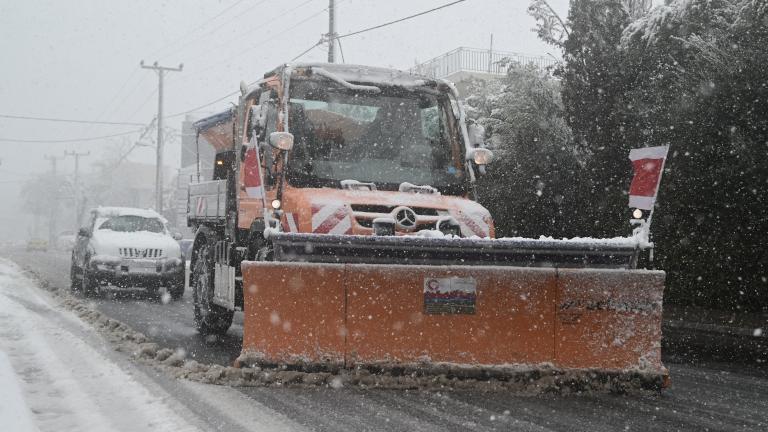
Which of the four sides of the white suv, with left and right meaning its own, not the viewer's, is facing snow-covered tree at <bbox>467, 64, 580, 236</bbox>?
left

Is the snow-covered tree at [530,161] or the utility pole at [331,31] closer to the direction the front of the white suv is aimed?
the snow-covered tree

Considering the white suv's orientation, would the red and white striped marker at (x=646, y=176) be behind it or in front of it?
in front

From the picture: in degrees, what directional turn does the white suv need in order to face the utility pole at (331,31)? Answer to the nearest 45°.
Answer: approximately 135° to its left

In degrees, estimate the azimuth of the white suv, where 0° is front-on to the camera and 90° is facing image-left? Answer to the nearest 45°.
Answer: approximately 0°

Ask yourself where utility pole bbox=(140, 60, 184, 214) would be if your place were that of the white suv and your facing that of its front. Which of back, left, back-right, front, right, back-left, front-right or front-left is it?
back

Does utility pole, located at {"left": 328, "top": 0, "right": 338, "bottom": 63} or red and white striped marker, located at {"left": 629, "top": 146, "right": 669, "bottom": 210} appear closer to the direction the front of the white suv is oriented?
the red and white striped marker

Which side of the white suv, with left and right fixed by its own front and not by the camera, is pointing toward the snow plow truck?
front

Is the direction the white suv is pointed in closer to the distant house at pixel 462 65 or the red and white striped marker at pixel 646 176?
the red and white striped marker
